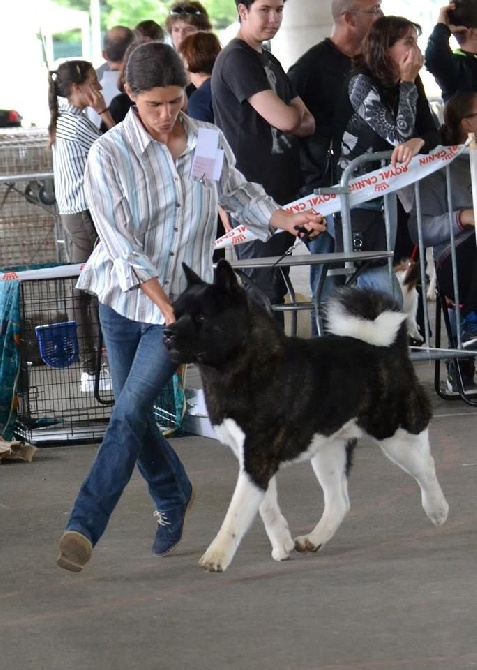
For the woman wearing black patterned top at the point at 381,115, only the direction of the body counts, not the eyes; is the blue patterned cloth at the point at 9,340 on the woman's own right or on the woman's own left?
on the woman's own right

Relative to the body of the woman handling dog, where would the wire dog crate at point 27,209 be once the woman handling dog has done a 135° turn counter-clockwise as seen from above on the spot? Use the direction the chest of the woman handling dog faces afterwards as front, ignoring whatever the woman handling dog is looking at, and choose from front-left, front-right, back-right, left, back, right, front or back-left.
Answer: front-left

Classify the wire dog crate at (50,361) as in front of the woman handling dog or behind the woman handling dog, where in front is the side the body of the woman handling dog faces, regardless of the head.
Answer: behind

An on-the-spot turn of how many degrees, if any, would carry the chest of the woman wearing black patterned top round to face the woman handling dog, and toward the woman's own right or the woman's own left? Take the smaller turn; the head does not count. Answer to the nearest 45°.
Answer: approximately 45° to the woman's own right

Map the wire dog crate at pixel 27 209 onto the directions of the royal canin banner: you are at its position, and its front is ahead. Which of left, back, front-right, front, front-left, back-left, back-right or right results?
back-right

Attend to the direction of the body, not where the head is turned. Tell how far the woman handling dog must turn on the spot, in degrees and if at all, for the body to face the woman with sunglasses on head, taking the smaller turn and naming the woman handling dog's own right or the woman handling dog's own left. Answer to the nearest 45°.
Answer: approximately 180°

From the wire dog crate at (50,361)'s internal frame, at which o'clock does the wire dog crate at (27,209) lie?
the wire dog crate at (27,209) is roughly at 6 o'clock from the wire dog crate at (50,361).
